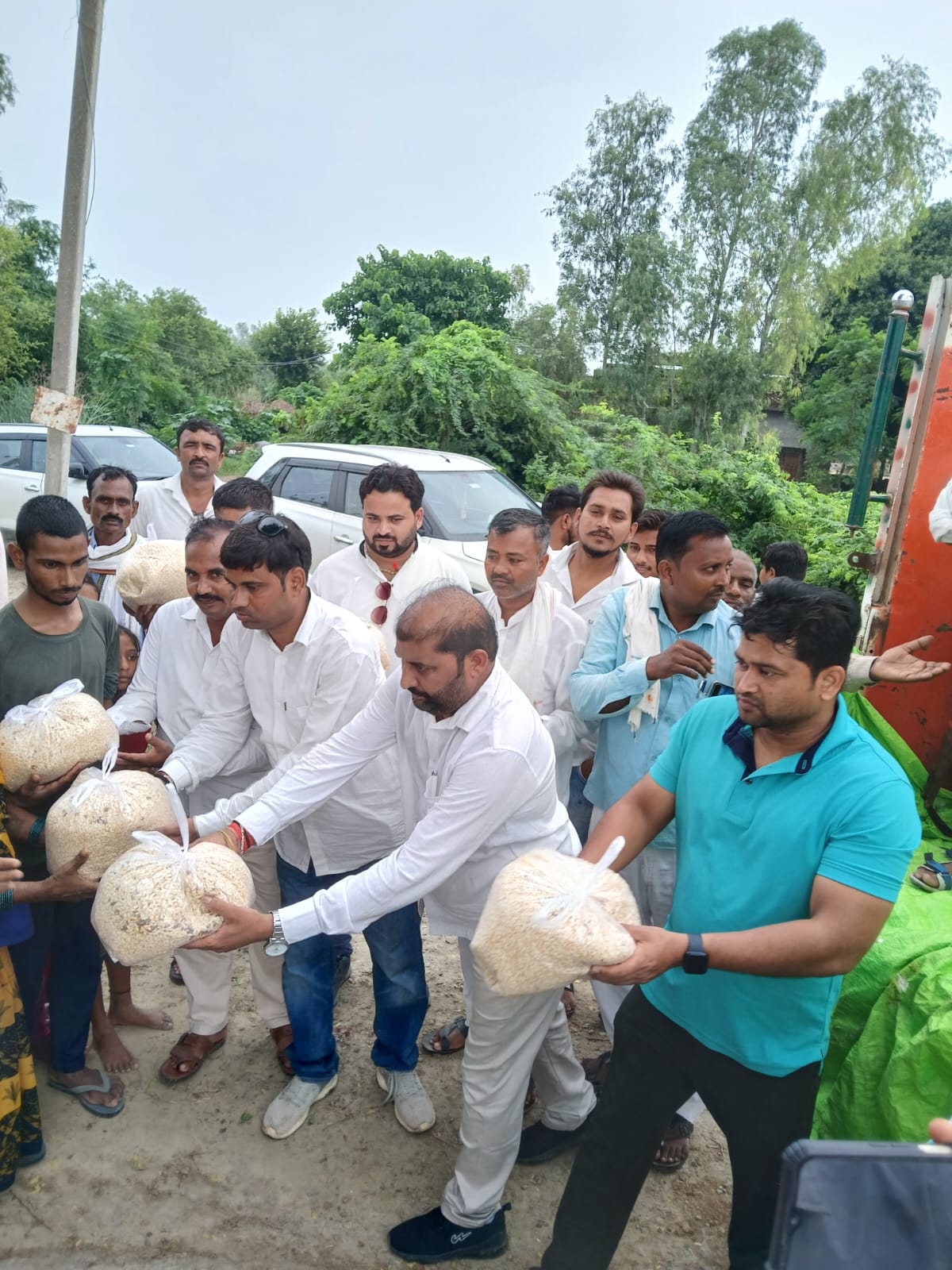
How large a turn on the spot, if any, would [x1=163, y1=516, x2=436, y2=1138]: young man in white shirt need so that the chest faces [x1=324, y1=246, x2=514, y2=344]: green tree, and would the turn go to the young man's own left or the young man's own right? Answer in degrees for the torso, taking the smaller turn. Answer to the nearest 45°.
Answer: approximately 135° to the young man's own right

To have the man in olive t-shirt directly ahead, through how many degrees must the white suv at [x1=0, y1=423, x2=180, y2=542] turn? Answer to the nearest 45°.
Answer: approximately 45° to its right

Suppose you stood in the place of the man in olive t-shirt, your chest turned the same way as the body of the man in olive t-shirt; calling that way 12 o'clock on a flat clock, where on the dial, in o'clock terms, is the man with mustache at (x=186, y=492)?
The man with mustache is roughly at 8 o'clock from the man in olive t-shirt.

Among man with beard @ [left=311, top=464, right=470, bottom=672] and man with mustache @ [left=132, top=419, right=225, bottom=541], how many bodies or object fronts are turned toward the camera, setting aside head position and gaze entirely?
2

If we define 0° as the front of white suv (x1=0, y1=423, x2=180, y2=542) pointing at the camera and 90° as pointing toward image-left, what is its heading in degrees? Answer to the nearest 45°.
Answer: approximately 315°

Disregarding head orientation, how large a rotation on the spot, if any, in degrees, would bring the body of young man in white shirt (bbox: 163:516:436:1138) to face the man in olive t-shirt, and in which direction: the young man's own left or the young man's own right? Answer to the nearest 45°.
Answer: approximately 45° to the young man's own right

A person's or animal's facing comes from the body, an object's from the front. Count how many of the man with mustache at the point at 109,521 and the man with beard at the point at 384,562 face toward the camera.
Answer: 2

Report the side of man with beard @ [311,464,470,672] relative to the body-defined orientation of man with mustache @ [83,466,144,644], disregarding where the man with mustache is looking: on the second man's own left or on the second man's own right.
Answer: on the second man's own left

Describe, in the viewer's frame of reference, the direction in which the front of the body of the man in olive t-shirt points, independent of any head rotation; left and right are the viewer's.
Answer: facing the viewer and to the right of the viewer

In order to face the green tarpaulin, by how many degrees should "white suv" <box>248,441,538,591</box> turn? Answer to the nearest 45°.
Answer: approximately 45° to its right

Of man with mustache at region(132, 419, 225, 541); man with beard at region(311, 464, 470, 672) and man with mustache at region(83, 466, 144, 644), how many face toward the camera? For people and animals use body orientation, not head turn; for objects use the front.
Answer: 3

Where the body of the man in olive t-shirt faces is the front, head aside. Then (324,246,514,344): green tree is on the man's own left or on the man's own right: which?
on the man's own left

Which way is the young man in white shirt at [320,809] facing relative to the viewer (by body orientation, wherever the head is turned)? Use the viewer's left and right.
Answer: facing the viewer and to the left of the viewer
